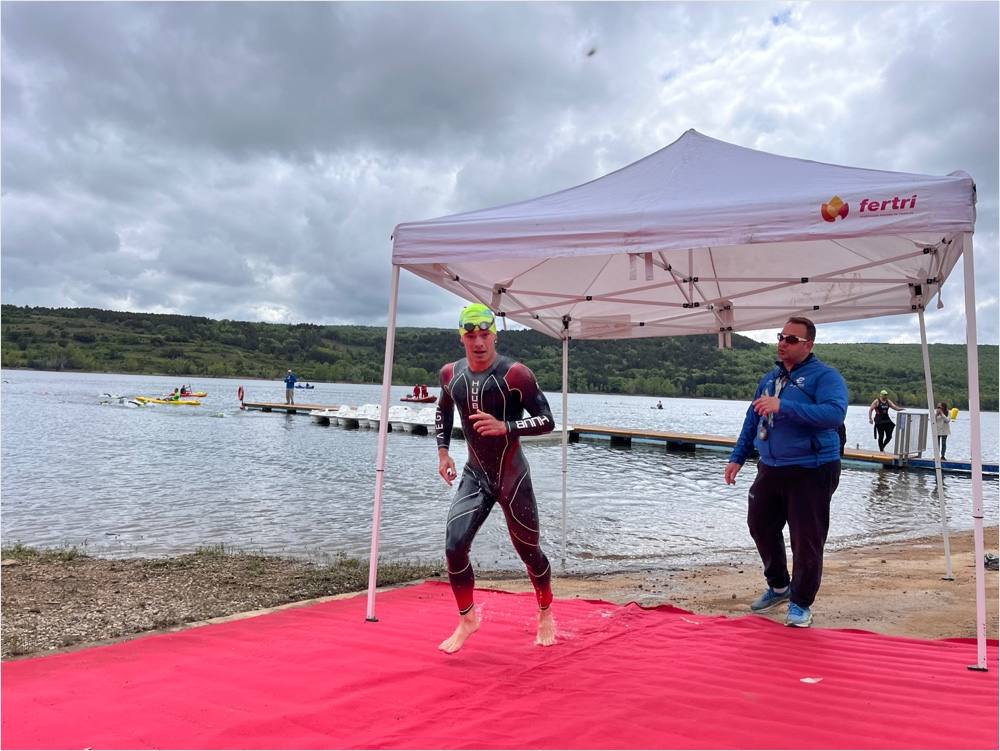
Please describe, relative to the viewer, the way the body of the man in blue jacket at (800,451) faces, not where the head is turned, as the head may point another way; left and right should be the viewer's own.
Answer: facing the viewer and to the left of the viewer

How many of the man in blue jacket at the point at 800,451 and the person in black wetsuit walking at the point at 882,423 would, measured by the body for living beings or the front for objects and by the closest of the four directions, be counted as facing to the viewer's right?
0

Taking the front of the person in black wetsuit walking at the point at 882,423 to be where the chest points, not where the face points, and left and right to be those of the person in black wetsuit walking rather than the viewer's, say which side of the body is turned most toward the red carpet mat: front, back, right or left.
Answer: front

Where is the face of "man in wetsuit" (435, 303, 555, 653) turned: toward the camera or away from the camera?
toward the camera

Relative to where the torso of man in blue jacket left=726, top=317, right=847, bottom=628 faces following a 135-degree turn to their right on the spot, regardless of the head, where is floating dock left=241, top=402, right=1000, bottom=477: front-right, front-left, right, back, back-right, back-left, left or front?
front

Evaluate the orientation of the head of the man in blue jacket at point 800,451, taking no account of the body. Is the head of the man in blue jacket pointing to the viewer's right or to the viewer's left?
to the viewer's left

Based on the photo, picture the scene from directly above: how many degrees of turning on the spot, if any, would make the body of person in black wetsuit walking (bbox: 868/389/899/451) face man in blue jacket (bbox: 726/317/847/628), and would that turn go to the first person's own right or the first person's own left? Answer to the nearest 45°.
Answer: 0° — they already face them

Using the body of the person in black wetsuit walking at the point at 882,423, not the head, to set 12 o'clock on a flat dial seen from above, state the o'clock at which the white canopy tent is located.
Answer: The white canopy tent is roughly at 12 o'clock from the person in black wetsuit walking.

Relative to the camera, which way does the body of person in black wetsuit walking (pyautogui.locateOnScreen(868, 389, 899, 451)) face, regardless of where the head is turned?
toward the camera

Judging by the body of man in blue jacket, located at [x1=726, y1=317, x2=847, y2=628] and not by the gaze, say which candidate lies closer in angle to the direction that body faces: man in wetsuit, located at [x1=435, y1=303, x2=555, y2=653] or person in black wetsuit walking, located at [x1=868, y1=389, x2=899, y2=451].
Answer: the man in wetsuit

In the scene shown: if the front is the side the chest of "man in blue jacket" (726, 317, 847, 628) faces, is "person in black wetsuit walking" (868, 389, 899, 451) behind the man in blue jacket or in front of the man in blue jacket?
behind

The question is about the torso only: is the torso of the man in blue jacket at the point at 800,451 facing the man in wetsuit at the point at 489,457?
yes
